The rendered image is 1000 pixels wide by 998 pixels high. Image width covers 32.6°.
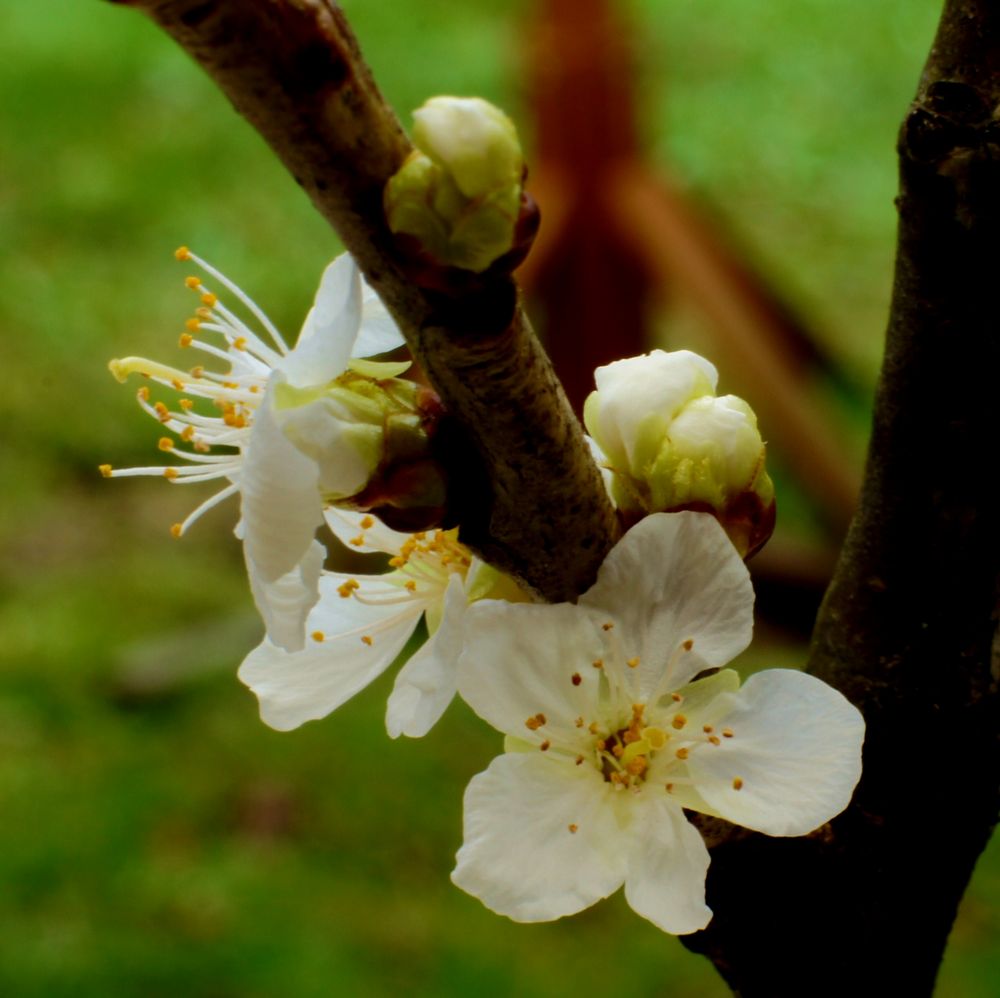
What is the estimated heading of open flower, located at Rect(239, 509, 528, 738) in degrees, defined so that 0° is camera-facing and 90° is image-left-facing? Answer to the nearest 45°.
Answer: approximately 45°

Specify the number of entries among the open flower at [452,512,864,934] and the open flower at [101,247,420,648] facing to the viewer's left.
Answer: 1

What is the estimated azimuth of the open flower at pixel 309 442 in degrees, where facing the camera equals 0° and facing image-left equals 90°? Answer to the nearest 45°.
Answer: approximately 90°

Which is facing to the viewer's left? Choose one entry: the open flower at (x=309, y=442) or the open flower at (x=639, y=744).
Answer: the open flower at (x=309, y=442)

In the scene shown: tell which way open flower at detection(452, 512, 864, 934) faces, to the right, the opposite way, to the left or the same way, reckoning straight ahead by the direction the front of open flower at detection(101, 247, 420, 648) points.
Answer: to the left

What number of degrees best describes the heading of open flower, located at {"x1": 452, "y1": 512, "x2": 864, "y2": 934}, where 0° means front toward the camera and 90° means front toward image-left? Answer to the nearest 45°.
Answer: approximately 0°
